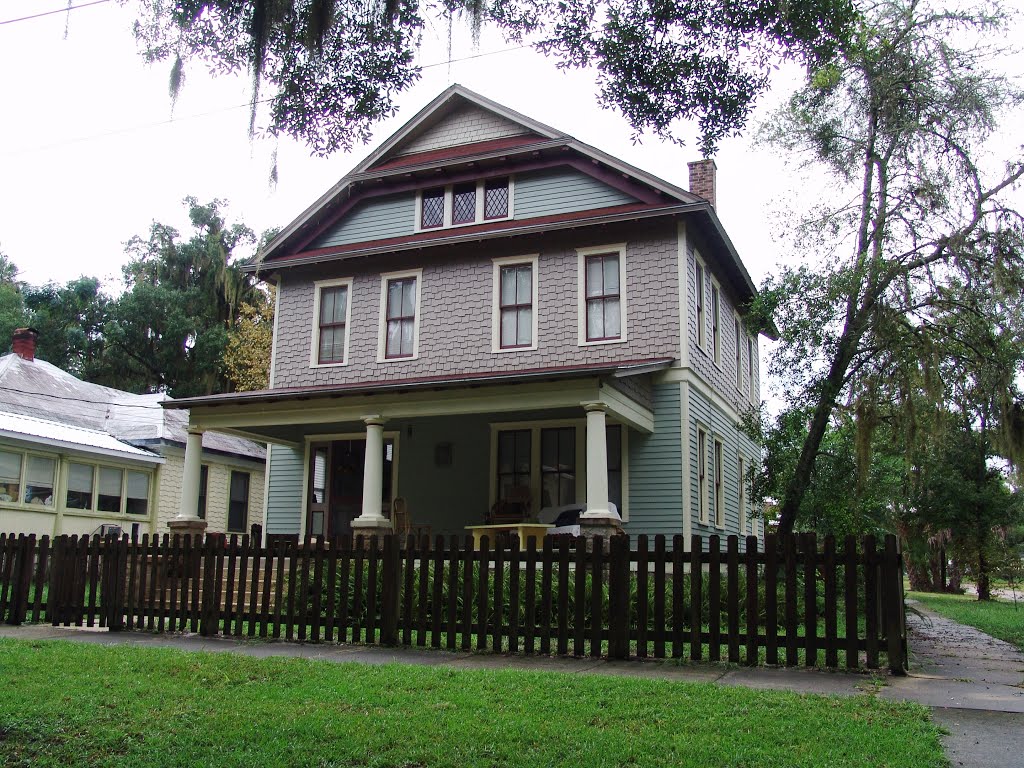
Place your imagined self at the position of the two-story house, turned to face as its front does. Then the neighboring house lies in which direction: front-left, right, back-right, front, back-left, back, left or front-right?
right

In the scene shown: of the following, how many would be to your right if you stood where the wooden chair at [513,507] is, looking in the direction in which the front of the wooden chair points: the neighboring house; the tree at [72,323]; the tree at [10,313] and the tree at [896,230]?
3

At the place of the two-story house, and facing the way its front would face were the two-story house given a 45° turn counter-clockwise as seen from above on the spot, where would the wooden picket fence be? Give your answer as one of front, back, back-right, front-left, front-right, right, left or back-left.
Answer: front

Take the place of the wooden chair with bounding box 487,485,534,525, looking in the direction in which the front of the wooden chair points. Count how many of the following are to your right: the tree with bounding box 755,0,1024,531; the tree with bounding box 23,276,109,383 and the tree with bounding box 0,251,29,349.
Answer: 2

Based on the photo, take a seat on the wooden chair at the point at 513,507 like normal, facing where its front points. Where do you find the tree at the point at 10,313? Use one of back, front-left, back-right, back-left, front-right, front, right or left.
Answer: right

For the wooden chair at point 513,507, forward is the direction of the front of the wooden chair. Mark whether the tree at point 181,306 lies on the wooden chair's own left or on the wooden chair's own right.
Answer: on the wooden chair's own right

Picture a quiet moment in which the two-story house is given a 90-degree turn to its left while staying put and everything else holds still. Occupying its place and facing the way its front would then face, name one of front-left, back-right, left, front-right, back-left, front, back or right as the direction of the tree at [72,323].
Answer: back

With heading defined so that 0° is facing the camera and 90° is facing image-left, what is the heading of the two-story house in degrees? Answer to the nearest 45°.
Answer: approximately 45°

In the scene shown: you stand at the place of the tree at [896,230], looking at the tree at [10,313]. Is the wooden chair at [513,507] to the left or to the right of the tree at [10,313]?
left

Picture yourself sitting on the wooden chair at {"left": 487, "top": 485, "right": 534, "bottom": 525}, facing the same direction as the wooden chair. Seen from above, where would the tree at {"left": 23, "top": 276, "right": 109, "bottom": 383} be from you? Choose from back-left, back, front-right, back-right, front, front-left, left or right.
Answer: right

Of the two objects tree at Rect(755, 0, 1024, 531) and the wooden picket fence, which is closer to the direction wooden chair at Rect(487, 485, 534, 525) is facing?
the wooden picket fence

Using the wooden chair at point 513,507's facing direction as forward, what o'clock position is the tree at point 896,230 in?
The tree is roughly at 8 o'clock from the wooden chair.
